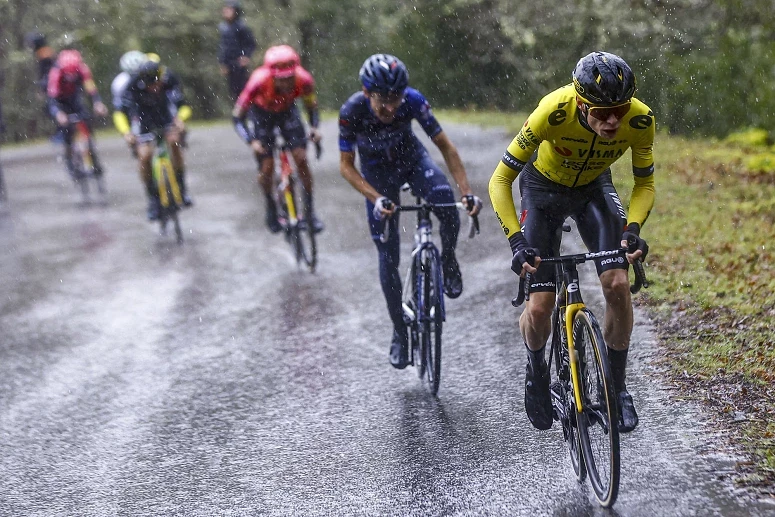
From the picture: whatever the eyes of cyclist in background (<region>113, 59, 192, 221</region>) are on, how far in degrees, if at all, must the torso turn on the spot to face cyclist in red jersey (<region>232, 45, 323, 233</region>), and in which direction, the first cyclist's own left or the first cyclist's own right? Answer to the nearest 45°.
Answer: approximately 45° to the first cyclist's own left

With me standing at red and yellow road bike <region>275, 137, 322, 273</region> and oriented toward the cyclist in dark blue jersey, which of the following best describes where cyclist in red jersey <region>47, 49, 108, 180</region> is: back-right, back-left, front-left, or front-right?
back-right

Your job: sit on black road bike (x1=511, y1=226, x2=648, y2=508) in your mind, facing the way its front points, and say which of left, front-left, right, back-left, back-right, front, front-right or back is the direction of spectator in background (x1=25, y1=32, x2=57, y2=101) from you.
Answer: back-right

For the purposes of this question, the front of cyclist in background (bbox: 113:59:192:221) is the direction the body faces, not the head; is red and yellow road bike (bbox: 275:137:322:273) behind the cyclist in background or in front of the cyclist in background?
in front

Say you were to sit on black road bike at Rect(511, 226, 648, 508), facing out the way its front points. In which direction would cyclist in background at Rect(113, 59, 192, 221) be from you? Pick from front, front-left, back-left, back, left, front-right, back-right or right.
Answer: back-right

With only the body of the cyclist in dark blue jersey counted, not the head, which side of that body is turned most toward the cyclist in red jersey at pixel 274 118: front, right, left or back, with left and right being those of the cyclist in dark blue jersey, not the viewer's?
back

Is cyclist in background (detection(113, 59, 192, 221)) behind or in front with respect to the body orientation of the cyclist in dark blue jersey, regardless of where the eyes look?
behind

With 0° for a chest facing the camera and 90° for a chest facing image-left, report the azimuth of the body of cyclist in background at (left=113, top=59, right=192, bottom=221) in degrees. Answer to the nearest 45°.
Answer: approximately 0°

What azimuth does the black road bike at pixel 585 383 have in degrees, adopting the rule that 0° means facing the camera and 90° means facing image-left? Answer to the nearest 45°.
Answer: approximately 0°

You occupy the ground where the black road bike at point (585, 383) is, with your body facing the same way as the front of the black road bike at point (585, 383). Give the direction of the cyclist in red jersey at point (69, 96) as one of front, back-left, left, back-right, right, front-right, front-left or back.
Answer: back-right

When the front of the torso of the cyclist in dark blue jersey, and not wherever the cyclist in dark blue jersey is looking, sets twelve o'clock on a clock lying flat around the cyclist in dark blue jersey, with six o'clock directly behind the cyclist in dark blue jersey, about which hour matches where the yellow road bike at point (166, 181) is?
The yellow road bike is roughly at 5 o'clock from the cyclist in dark blue jersey.

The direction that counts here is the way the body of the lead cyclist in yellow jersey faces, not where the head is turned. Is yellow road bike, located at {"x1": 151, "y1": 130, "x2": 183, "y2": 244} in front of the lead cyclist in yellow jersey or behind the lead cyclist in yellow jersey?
behind
